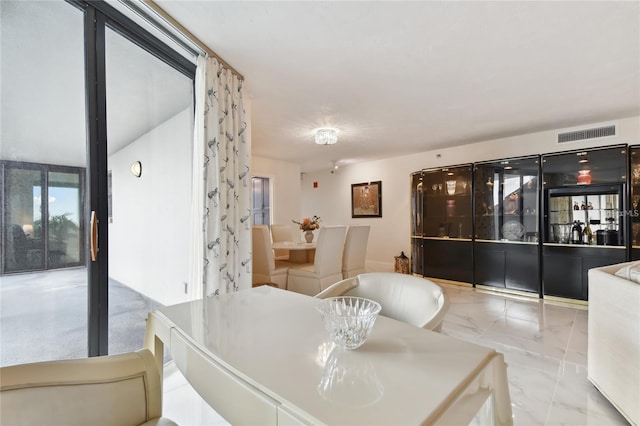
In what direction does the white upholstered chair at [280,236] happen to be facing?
toward the camera

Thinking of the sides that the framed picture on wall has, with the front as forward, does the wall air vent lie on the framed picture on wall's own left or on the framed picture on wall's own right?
on the framed picture on wall's own left

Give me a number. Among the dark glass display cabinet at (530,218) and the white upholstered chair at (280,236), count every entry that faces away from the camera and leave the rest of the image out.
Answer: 0

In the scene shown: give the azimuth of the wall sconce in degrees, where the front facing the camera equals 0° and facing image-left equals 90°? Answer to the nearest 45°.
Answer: approximately 45°

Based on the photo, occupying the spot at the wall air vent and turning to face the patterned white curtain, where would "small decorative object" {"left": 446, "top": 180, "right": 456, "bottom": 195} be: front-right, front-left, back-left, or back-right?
front-right

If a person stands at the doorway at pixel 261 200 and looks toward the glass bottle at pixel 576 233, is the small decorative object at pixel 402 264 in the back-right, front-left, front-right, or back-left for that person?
front-left

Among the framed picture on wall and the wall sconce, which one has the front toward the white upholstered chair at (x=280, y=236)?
the framed picture on wall

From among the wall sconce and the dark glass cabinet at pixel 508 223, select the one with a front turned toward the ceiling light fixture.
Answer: the dark glass cabinet

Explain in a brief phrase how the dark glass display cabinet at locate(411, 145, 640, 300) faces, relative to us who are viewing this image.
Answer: facing the viewer and to the left of the viewer

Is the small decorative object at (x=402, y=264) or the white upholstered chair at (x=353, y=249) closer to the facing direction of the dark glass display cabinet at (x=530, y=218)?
the white upholstered chair

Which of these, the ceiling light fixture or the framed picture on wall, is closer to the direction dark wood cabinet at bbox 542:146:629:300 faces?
the ceiling light fixture

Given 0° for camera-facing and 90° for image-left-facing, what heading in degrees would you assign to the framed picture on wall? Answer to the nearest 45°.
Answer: approximately 45°

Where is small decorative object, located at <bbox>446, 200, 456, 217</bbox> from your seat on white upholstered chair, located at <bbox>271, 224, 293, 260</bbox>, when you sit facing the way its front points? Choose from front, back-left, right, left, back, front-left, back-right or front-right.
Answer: left

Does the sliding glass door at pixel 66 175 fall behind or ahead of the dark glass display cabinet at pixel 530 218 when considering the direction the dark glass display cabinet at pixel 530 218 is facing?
ahead
